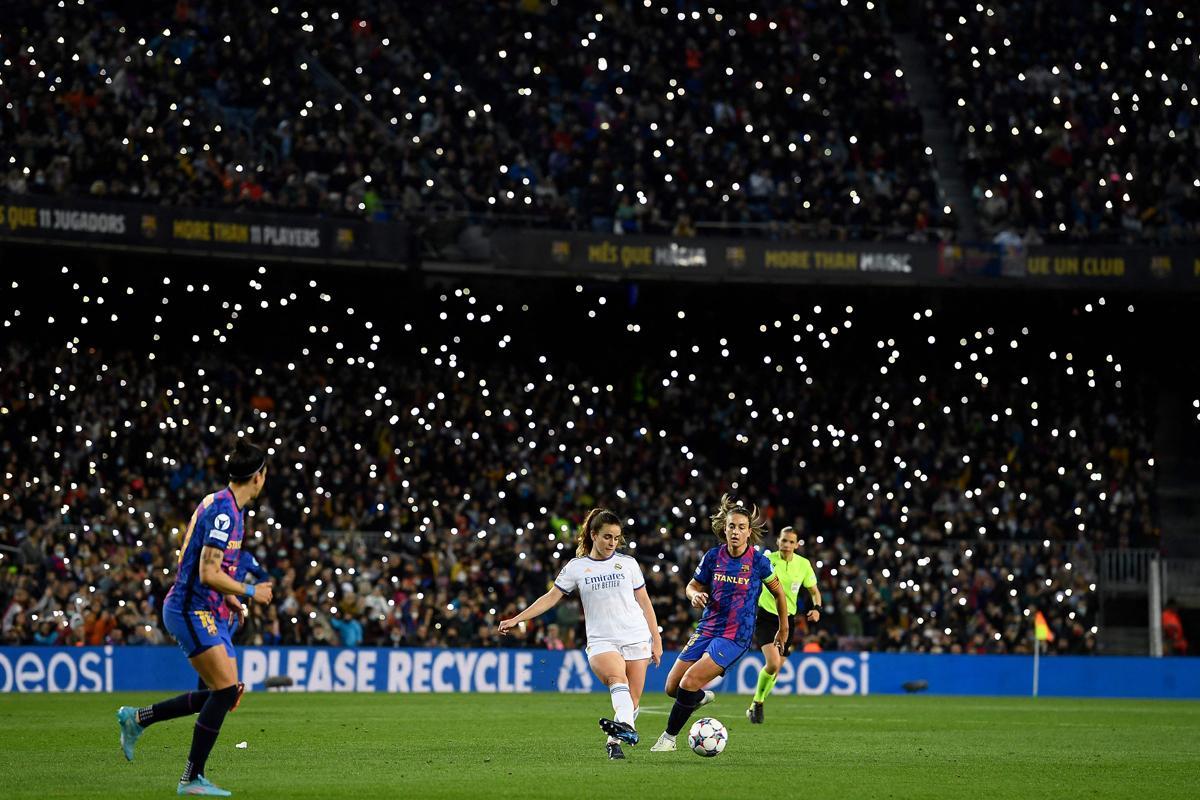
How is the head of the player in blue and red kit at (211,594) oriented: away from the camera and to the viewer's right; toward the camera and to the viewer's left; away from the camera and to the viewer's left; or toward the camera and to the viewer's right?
away from the camera and to the viewer's right

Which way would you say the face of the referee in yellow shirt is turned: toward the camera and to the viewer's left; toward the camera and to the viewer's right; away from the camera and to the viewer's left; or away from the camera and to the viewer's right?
toward the camera and to the viewer's left

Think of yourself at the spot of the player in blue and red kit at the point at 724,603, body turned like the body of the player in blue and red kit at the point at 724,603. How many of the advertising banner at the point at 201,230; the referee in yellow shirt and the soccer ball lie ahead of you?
1

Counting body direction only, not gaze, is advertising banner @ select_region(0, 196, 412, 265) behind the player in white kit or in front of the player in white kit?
behind

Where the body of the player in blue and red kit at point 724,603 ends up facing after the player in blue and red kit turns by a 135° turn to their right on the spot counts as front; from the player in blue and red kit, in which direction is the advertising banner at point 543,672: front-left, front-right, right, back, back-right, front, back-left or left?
front-right

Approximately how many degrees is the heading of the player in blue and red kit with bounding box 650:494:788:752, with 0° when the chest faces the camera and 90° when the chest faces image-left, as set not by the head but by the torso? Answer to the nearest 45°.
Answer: approximately 0°

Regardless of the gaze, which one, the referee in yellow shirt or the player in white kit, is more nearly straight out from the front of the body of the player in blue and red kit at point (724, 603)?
the player in white kit

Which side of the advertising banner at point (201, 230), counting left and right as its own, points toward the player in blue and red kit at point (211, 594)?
front

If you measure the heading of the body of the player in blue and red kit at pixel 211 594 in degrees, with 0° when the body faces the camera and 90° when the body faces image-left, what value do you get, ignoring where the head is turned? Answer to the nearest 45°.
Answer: approximately 270°

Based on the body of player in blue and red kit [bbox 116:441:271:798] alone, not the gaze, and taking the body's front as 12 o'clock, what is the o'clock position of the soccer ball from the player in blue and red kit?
The soccer ball is roughly at 11 o'clock from the player in blue and red kit.

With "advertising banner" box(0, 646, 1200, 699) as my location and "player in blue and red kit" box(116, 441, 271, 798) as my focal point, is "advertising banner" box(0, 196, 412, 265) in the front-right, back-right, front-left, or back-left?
back-right

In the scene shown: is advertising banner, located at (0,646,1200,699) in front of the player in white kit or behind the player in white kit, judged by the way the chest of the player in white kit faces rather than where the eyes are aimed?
behind

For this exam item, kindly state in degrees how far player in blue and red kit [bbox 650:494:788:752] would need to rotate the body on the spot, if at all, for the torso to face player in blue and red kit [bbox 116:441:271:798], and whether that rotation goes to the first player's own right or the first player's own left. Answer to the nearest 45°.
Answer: approximately 45° to the first player's own right
